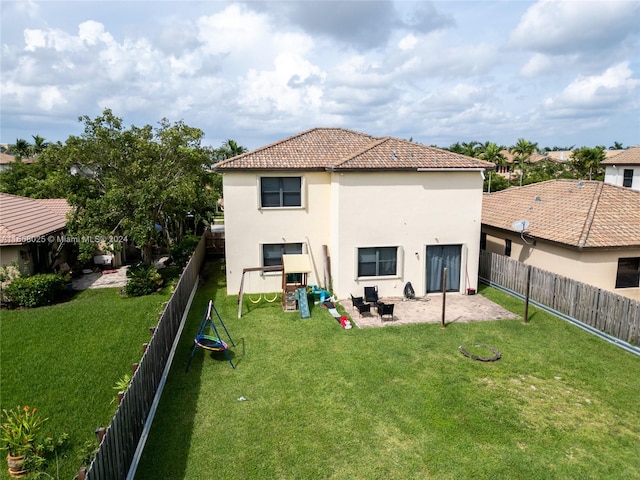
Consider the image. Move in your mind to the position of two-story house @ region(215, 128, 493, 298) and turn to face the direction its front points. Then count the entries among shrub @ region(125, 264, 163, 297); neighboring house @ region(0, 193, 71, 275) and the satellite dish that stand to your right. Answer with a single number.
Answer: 1

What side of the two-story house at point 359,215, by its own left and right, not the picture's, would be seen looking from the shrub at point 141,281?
left

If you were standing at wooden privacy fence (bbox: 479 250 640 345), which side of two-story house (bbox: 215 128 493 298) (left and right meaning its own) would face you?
right

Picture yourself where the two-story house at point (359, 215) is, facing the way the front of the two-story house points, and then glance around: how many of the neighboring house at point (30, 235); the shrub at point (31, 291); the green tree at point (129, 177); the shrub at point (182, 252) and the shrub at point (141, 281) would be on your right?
0

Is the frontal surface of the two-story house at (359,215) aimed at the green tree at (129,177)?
no

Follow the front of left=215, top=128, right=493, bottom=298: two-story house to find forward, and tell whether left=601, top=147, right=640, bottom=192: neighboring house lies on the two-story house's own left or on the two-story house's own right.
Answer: on the two-story house's own right

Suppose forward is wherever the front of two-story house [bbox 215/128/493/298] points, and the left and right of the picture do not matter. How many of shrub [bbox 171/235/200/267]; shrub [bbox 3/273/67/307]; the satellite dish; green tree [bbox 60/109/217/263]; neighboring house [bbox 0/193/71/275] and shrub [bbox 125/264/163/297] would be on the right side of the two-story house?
1

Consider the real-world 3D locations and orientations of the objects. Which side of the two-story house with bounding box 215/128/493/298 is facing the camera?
back

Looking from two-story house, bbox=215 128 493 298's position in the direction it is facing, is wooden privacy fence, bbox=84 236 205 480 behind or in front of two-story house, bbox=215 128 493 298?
behind

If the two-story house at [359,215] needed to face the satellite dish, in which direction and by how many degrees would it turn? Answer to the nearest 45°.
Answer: approximately 90° to its right

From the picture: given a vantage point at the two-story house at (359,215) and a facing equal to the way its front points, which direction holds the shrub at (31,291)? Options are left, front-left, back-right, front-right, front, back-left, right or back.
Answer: left

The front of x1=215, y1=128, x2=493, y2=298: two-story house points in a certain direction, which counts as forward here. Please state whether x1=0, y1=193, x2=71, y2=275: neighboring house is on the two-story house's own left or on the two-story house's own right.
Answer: on the two-story house's own left

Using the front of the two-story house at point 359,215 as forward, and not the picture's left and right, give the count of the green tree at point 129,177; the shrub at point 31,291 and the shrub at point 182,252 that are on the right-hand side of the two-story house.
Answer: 0

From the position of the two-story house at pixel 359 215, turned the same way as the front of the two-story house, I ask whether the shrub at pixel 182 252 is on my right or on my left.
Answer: on my left

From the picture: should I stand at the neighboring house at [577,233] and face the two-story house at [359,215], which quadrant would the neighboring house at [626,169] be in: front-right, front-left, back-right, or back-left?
back-right
